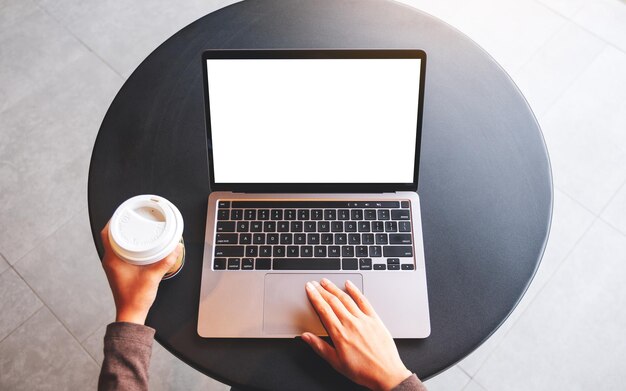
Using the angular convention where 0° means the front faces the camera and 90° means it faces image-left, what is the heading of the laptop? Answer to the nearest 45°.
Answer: approximately 0°
